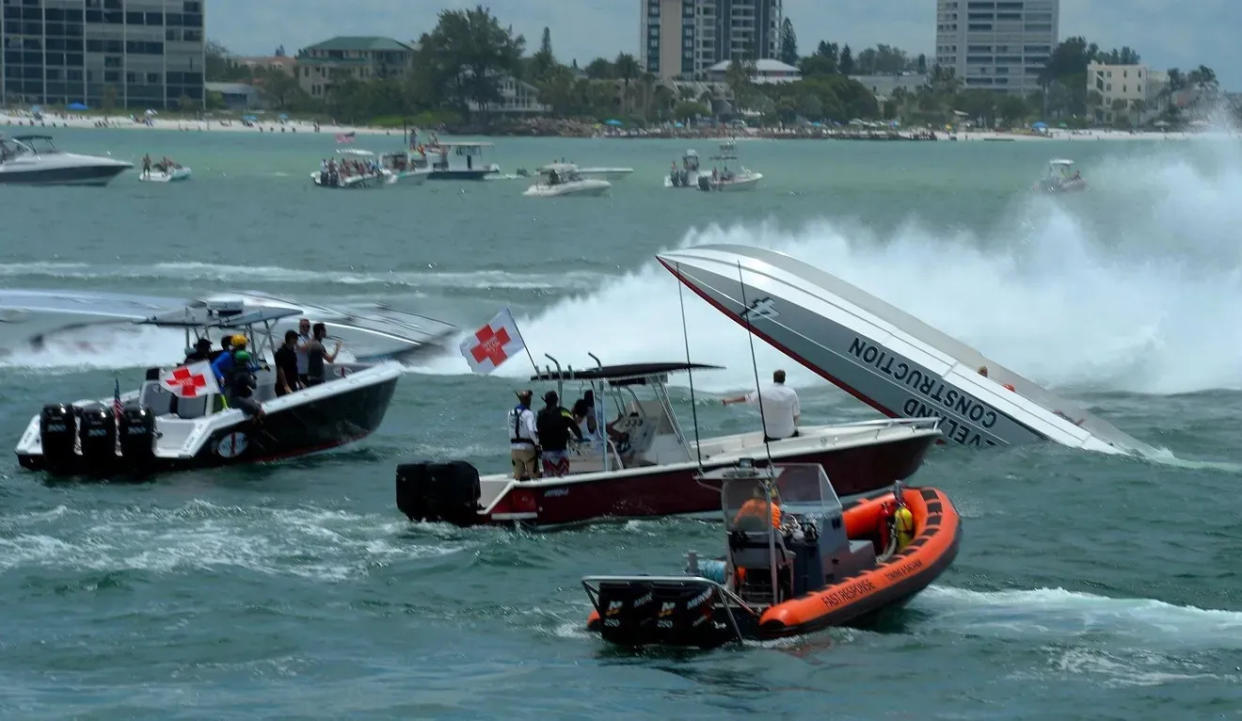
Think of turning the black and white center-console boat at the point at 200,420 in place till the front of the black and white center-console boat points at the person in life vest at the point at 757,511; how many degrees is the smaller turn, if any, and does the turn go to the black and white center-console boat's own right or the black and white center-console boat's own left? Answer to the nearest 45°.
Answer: approximately 90° to the black and white center-console boat's own right

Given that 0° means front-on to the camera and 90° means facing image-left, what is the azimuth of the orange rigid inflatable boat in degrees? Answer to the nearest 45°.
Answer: approximately 225°

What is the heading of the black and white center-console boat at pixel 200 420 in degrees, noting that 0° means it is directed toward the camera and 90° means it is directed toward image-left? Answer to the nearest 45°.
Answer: approximately 225°

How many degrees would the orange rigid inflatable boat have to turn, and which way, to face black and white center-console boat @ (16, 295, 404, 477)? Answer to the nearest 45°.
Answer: approximately 90° to its left

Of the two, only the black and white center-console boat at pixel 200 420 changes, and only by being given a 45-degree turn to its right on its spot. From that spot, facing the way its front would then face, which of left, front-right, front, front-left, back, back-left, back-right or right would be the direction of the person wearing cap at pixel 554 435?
front-right
